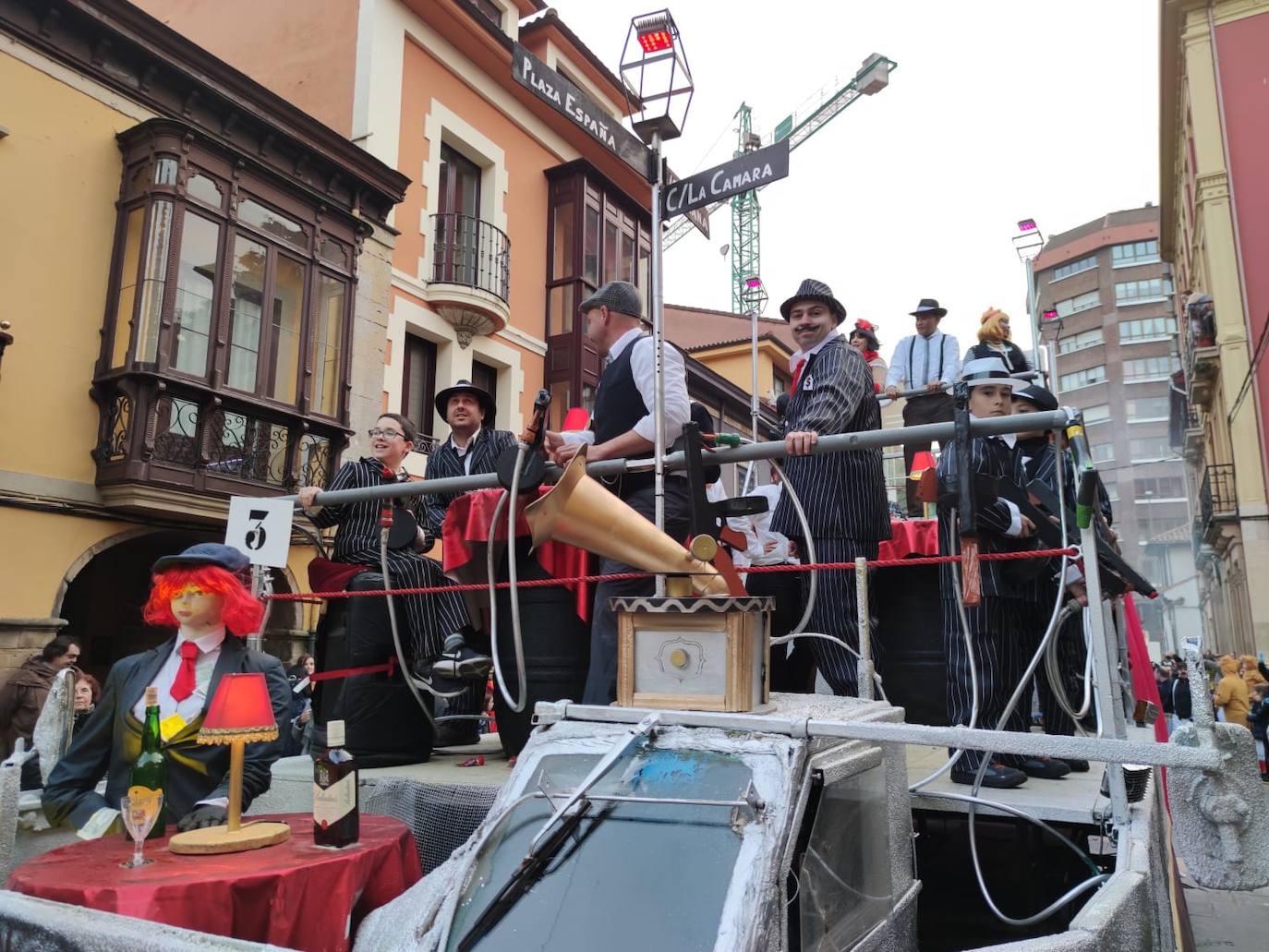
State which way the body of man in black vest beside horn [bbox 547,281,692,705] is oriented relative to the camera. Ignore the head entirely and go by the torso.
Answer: to the viewer's left

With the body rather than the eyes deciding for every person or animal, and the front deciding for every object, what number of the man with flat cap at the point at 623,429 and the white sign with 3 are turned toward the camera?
1
